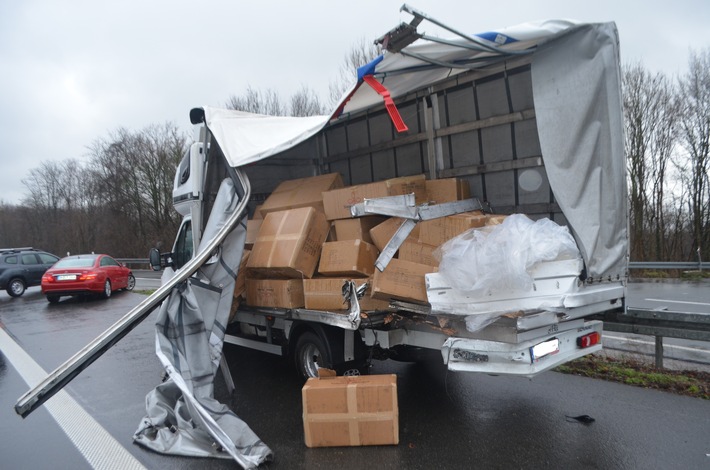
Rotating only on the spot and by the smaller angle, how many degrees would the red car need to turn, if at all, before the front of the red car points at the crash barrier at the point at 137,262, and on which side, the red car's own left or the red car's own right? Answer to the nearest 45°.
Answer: approximately 45° to the red car's own left

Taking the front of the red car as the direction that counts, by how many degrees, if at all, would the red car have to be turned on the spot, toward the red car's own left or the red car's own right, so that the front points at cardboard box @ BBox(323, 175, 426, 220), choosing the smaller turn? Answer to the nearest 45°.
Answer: approximately 135° to the red car's own right

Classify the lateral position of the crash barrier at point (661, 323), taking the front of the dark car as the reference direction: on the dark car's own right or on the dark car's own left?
on the dark car's own right

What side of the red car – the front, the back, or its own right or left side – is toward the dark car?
left

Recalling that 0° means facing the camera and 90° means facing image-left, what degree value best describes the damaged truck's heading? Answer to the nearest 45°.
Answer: approximately 135°

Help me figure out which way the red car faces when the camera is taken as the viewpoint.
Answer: facing away from the viewer and to the right of the viewer
